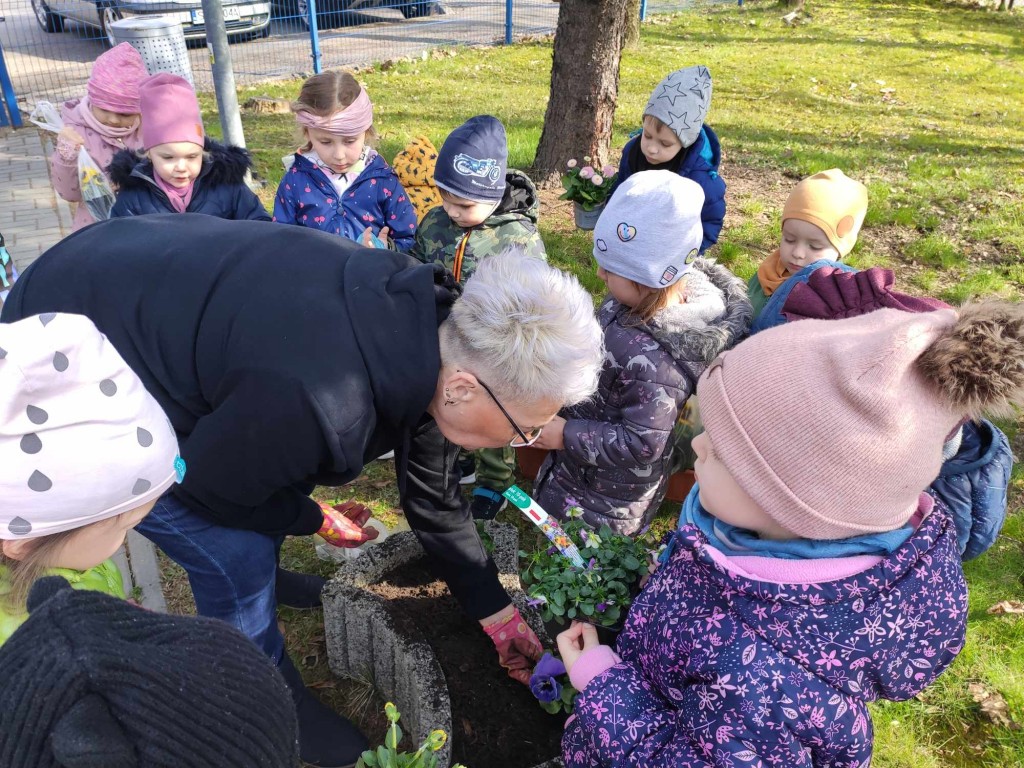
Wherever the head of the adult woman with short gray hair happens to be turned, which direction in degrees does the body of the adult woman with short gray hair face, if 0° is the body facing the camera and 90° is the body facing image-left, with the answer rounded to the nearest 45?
approximately 270°

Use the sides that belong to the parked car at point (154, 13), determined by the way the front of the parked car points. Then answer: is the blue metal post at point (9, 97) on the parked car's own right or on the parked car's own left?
on the parked car's own right

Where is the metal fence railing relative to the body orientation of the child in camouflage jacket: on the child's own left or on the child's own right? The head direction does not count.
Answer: on the child's own right

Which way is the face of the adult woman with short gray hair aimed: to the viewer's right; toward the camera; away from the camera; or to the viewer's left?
to the viewer's right

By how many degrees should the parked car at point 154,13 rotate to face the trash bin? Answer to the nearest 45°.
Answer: approximately 45° to its right

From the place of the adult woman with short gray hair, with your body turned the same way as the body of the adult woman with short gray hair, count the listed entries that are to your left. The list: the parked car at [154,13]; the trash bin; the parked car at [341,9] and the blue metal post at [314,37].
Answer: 4

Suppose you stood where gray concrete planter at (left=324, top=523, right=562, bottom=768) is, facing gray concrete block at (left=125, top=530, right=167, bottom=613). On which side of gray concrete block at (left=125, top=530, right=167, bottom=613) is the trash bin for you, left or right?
right

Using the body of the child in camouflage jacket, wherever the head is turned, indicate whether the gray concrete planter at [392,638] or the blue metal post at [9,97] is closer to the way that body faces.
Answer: the gray concrete planter

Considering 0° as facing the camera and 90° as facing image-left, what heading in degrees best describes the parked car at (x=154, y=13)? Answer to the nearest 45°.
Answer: approximately 315°

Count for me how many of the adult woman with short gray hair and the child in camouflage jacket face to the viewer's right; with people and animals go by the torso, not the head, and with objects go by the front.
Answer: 1

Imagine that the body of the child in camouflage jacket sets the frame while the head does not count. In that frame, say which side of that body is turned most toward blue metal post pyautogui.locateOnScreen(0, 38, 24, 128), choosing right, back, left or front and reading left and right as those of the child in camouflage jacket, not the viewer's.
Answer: right

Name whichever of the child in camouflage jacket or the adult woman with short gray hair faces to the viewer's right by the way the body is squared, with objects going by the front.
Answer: the adult woman with short gray hair

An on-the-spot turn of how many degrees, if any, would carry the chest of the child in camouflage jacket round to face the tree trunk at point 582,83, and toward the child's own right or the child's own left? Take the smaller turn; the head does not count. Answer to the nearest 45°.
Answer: approximately 135° to the child's own right

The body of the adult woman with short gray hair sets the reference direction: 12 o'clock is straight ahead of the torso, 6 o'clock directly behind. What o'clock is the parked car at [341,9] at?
The parked car is roughly at 9 o'clock from the adult woman with short gray hair.

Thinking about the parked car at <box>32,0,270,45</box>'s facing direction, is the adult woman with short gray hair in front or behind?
in front
